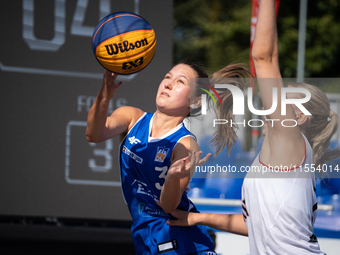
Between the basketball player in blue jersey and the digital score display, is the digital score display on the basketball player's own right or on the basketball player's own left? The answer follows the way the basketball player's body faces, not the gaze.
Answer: on the basketball player's own right

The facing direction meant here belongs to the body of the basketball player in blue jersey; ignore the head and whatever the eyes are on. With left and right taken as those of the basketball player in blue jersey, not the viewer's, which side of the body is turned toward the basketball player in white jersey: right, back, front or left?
left

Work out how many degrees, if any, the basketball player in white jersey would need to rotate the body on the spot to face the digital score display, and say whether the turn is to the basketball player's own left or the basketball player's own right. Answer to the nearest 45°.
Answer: approximately 45° to the basketball player's own right

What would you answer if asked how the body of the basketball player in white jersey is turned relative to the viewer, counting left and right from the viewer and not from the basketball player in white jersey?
facing to the left of the viewer
